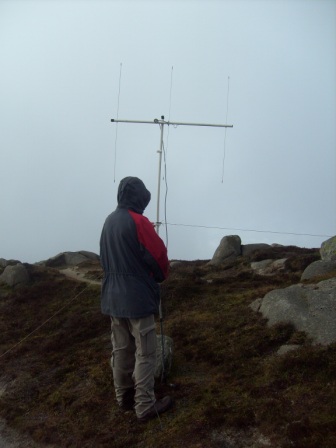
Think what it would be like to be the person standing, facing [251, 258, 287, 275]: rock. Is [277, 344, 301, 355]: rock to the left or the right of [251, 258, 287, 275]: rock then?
right

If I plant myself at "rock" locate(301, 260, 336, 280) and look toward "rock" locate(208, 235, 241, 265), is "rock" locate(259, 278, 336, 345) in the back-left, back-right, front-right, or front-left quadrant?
back-left

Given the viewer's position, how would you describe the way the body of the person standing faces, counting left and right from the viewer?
facing away from the viewer and to the right of the viewer

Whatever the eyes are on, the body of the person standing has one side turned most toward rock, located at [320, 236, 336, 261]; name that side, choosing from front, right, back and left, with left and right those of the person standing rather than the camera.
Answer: front

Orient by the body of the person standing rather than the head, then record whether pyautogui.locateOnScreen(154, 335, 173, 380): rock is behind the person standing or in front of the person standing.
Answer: in front

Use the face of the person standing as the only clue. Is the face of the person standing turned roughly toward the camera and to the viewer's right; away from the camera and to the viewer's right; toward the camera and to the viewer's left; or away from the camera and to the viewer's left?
away from the camera and to the viewer's right

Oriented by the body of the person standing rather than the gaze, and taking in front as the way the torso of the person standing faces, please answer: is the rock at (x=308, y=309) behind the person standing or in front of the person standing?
in front
